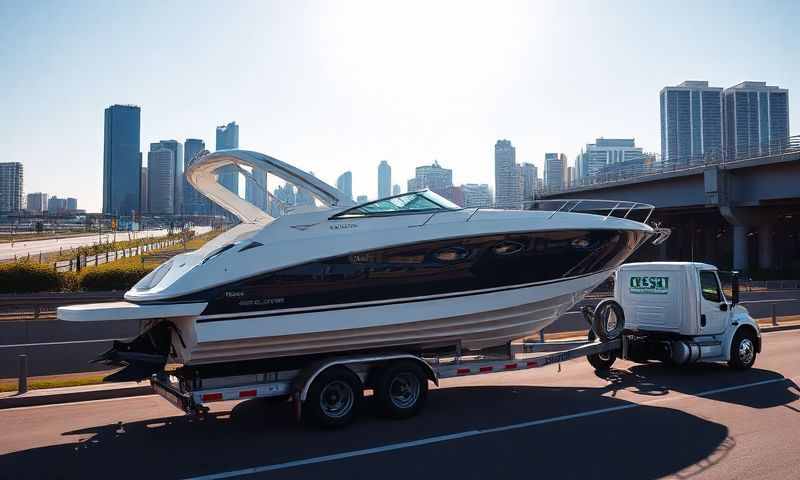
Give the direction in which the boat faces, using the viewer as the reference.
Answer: facing away from the viewer and to the right of the viewer

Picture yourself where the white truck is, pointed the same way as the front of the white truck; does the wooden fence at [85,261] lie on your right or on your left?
on your left

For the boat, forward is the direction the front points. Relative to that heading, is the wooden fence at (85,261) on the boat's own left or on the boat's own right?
on the boat's own left

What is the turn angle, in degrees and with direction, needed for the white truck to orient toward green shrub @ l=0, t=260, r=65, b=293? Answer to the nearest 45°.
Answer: approximately 135° to its left

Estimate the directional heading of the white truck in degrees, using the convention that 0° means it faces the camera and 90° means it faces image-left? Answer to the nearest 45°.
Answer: approximately 225°

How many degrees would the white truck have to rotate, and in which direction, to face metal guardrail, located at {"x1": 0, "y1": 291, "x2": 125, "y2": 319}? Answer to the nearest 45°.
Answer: approximately 135° to its left

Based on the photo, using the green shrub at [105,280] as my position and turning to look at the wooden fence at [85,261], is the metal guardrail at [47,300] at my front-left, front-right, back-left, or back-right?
back-left

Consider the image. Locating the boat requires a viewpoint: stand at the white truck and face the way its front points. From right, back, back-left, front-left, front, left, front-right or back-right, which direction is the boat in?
back

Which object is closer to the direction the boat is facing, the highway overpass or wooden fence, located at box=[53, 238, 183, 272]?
the highway overpass
